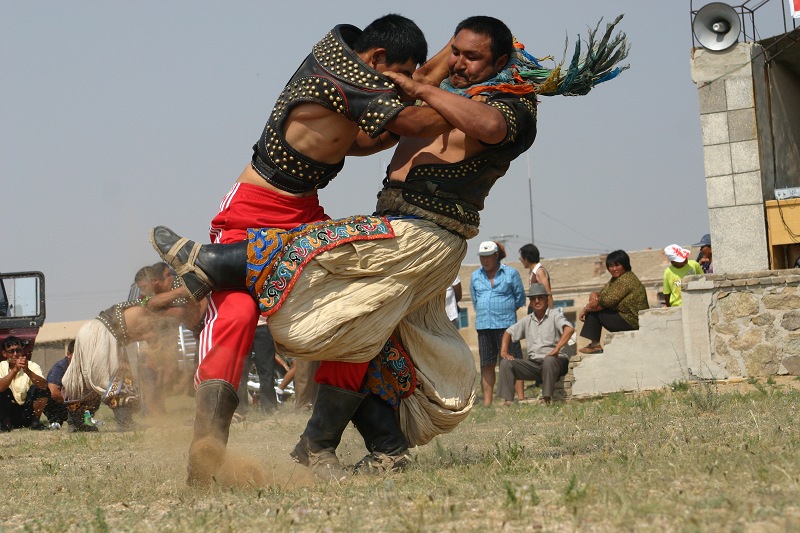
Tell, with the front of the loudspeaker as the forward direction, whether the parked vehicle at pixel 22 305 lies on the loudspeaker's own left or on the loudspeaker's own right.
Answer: on the loudspeaker's own right

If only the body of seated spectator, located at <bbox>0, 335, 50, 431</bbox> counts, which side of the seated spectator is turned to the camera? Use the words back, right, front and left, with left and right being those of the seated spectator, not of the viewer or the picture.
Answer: front

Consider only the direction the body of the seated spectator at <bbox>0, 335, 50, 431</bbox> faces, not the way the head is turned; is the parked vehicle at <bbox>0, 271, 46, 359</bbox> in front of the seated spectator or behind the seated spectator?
behind

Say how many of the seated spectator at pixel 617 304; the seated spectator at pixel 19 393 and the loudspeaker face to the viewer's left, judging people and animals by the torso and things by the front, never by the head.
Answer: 1

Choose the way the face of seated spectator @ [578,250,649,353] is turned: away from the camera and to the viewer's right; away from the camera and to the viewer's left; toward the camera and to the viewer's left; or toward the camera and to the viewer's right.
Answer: toward the camera and to the viewer's left

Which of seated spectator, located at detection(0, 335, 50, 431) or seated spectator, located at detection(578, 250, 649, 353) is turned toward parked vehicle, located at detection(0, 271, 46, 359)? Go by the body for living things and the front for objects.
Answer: seated spectator, located at detection(578, 250, 649, 353)

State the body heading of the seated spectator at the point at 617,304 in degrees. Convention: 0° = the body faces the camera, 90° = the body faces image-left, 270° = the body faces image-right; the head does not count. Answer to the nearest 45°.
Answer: approximately 90°

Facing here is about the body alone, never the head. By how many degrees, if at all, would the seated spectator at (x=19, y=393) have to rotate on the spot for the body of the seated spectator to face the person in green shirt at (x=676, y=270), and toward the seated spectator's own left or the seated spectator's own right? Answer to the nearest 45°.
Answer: approximately 90° to the seated spectator's own left
